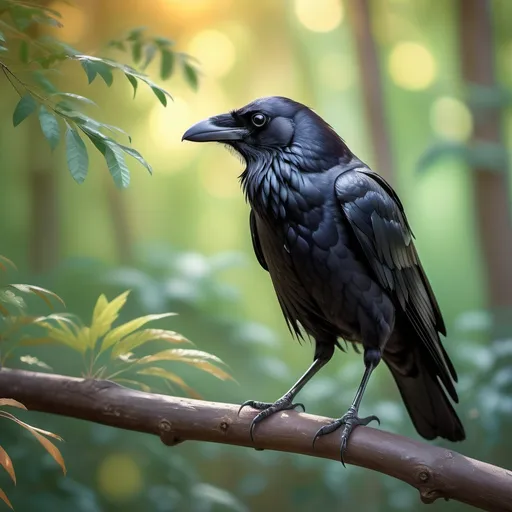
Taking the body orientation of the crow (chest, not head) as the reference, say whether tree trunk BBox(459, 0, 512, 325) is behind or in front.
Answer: behind

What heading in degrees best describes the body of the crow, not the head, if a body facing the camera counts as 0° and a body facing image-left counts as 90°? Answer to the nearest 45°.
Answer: approximately 45°

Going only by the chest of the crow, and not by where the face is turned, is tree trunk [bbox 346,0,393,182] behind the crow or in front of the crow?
behind
